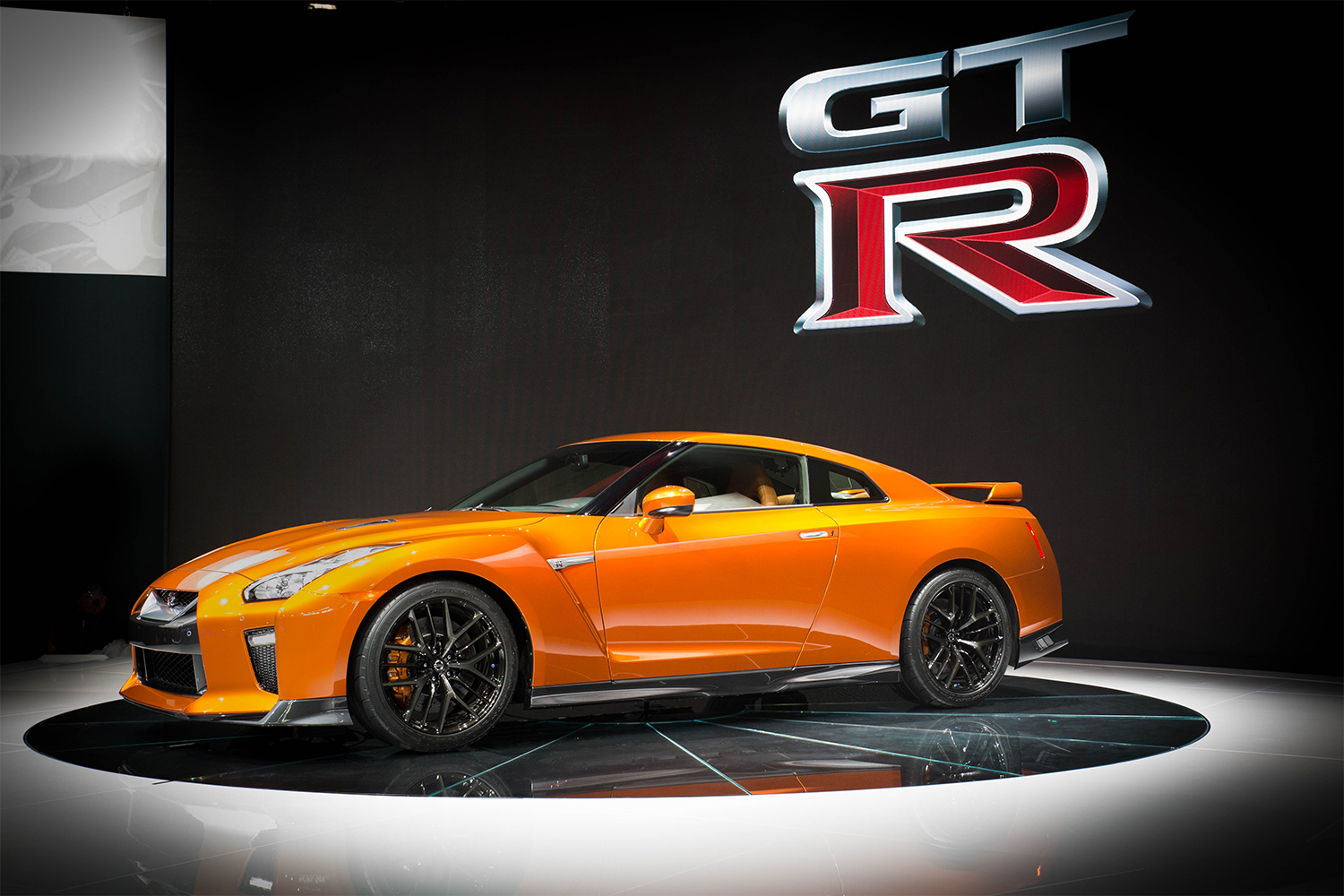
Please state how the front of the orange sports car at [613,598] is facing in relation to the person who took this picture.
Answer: facing the viewer and to the left of the viewer

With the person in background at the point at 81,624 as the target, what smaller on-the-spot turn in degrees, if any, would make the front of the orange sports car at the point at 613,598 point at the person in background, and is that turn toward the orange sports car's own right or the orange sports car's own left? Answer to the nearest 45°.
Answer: approximately 90° to the orange sports car's own right
